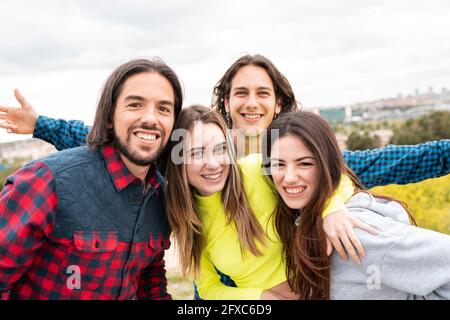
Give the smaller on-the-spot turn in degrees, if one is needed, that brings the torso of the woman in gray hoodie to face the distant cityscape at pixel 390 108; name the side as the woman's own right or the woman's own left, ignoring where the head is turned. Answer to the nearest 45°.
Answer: approximately 135° to the woman's own right

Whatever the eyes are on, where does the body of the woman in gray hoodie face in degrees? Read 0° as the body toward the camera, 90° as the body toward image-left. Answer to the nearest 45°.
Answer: approximately 45°

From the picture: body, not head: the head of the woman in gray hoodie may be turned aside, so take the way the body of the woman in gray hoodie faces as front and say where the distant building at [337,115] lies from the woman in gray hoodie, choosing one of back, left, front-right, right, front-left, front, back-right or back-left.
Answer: back-right
